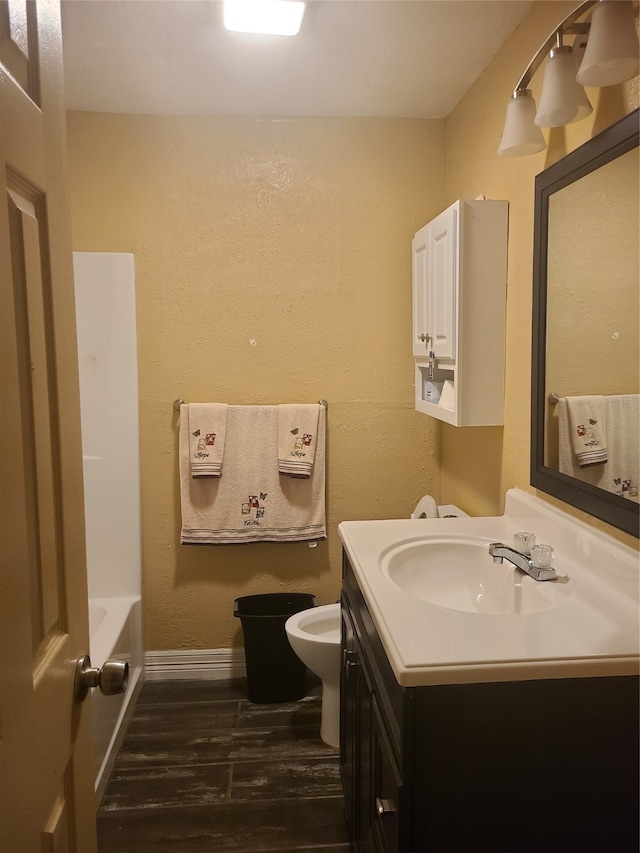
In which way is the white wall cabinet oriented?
to the viewer's left

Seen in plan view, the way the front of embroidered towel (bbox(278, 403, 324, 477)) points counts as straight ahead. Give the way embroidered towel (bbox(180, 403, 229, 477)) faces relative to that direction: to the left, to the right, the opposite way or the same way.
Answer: the same way

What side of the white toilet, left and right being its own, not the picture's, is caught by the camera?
left

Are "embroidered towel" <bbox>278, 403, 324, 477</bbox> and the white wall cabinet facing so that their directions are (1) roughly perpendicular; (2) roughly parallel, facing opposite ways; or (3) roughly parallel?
roughly perpendicular

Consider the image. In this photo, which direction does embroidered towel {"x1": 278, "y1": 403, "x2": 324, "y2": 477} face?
toward the camera

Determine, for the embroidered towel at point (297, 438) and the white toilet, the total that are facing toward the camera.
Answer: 1

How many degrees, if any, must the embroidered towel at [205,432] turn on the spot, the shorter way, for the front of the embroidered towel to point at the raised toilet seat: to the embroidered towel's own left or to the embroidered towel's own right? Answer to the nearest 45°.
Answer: approximately 90° to the embroidered towel's own left

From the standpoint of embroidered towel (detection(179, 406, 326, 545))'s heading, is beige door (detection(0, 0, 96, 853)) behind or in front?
in front

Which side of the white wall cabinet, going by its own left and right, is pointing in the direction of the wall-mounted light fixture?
left

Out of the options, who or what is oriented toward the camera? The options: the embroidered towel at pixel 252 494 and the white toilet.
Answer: the embroidered towel

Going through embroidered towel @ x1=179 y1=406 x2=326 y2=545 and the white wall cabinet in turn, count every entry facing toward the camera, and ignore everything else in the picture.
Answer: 1

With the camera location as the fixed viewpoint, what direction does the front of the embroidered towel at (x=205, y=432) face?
facing the viewer

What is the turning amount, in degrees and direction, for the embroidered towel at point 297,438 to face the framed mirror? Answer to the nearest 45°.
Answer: approximately 45° to its left
